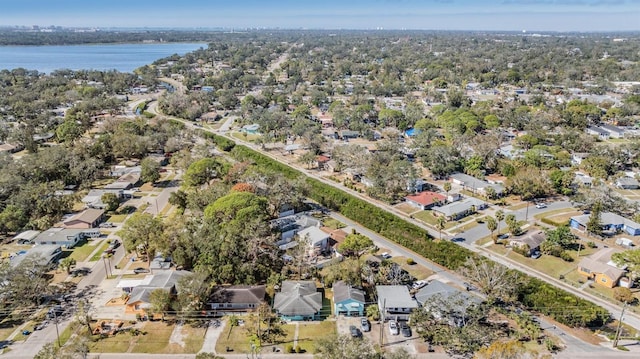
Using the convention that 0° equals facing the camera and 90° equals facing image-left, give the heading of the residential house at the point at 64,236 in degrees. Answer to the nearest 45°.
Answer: approximately 315°

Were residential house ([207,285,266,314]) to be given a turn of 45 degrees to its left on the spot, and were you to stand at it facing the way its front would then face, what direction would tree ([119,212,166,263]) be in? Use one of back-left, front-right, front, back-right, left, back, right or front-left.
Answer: back

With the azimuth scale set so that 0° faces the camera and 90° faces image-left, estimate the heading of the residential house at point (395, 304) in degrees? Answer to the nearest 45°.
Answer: approximately 0°

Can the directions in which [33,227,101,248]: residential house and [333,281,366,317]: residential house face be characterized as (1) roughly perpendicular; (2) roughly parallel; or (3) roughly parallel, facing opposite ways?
roughly perpendicular

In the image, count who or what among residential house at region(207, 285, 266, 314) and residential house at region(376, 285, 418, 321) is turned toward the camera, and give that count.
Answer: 2

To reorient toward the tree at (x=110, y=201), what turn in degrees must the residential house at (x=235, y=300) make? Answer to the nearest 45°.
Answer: approximately 135° to its right

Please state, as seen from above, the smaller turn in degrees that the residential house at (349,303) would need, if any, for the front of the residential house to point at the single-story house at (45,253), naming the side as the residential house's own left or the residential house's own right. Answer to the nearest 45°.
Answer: approximately 90° to the residential house's own right

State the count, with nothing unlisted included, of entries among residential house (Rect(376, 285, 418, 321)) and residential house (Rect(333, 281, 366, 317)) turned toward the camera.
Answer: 2

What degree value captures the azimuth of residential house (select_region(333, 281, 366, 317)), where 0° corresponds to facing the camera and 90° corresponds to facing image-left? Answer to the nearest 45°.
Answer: approximately 0°

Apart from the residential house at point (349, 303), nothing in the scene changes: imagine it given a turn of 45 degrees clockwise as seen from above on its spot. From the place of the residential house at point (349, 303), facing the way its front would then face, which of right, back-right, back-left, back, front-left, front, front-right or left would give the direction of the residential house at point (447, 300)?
back-left

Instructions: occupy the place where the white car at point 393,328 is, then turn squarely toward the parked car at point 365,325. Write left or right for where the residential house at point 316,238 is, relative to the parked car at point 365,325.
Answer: right
